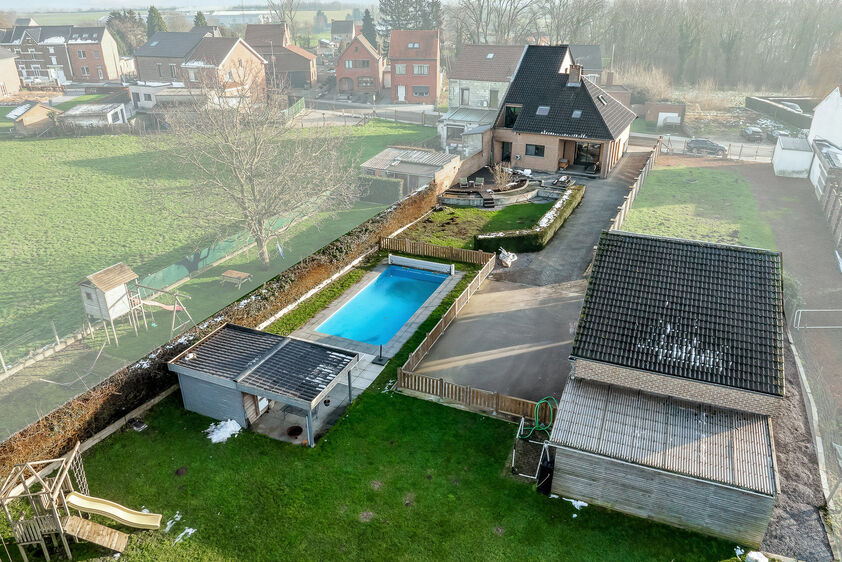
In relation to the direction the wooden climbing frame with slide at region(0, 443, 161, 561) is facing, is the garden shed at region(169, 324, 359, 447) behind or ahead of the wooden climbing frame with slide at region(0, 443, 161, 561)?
ahead

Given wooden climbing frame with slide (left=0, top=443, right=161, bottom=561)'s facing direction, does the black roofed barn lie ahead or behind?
ahead

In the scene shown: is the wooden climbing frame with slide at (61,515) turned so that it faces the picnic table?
no

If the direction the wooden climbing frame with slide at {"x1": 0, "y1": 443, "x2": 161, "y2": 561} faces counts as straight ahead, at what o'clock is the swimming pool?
The swimming pool is roughly at 11 o'clock from the wooden climbing frame with slide.

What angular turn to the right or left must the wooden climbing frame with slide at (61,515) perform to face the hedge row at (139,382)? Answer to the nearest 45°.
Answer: approximately 45° to its left

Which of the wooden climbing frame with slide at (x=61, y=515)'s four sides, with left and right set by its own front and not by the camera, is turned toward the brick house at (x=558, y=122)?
left

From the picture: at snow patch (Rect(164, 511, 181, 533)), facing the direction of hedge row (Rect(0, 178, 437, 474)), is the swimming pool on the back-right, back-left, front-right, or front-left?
front-right

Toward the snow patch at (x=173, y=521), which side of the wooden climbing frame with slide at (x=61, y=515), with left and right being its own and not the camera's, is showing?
front

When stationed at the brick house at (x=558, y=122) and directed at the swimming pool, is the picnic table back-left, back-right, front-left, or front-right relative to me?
front-right

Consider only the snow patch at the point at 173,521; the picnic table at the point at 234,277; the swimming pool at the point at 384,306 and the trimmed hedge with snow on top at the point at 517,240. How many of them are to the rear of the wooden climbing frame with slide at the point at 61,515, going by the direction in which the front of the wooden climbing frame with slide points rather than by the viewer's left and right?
0

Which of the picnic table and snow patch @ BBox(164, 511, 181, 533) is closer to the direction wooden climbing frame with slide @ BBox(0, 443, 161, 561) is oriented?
the snow patch

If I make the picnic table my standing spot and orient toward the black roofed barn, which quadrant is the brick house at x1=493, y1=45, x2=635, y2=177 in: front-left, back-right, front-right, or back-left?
front-left

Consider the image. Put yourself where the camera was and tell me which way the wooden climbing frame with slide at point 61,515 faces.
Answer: facing to the right of the viewer

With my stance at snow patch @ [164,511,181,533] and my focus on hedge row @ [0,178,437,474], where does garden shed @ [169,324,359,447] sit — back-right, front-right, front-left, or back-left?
front-right

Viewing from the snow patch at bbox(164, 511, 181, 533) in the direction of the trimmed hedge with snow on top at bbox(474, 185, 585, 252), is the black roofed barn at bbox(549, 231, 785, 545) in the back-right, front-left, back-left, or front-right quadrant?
front-right
